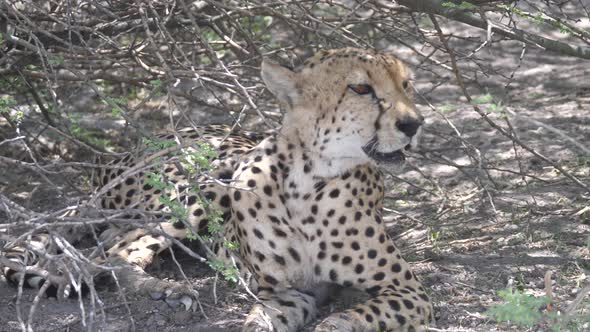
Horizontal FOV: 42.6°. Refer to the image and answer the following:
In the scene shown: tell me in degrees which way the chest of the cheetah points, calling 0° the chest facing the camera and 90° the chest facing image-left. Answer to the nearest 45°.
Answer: approximately 315°
